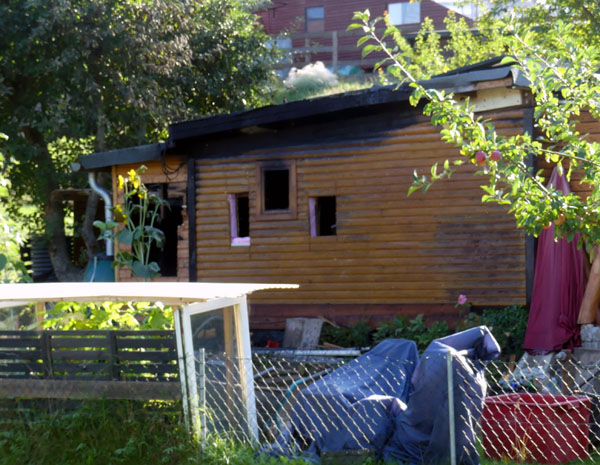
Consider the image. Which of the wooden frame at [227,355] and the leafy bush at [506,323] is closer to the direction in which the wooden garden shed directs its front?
the wooden frame

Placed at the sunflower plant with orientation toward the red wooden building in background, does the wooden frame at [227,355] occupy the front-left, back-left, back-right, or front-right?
back-right

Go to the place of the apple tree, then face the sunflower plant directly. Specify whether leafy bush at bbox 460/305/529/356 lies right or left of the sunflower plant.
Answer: right

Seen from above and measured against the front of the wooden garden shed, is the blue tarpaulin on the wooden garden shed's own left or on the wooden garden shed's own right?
on the wooden garden shed's own left

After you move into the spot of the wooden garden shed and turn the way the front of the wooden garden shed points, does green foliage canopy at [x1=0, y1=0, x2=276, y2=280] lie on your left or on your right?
on your right
